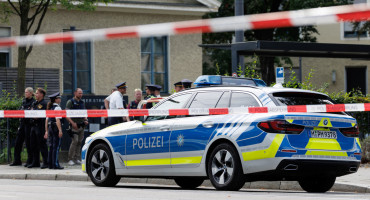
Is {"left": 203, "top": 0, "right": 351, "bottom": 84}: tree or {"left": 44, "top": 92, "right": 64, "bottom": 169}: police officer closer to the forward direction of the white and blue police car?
the police officer

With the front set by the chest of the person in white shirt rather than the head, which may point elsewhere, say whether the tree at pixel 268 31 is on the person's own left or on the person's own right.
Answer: on the person's own left

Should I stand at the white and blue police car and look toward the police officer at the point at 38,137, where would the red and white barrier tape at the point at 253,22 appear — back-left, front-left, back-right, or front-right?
back-left

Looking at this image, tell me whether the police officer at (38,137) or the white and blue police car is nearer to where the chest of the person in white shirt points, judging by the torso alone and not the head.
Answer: the white and blue police car

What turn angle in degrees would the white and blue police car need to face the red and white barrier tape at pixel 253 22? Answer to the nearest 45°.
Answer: approximately 135° to its left

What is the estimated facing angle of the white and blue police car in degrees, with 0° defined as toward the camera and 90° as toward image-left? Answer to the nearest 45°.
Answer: approximately 135°

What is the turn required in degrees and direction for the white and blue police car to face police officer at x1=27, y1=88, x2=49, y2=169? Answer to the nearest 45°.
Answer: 0° — it already faces them
